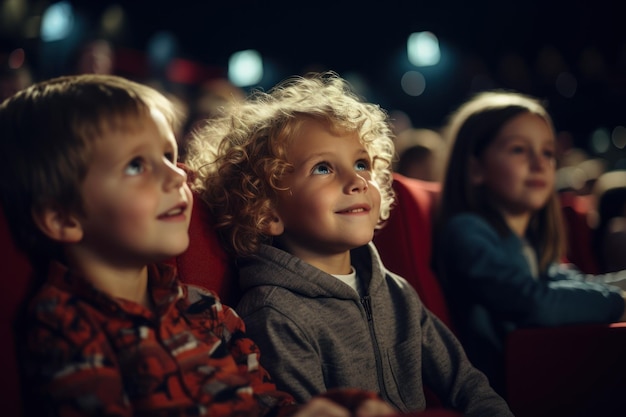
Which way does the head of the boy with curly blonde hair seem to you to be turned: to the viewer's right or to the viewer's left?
to the viewer's right

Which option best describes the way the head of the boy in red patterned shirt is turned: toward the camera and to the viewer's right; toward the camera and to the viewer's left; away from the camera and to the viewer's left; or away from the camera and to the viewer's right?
toward the camera and to the viewer's right

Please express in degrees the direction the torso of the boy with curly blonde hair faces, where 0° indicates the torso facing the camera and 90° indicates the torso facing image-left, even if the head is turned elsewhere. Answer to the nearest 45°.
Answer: approximately 315°

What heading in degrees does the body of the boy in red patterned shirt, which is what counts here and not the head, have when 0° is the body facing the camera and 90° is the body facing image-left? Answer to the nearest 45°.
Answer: approximately 315°
